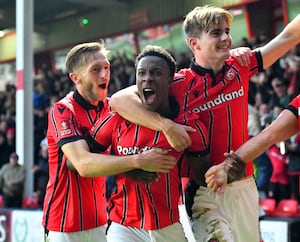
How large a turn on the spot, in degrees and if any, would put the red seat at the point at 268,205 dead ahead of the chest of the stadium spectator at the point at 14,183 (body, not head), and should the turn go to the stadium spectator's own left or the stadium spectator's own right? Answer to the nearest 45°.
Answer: approximately 45° to the stadium spectator's own left

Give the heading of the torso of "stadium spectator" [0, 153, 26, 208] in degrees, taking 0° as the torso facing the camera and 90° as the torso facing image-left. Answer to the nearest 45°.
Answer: approximately 0°
